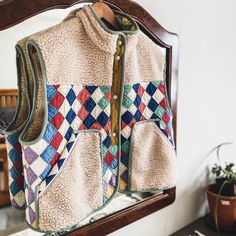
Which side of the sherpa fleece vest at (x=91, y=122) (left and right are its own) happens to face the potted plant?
left

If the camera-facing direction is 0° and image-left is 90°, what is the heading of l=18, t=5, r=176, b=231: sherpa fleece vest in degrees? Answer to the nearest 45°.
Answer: approximately 315°
